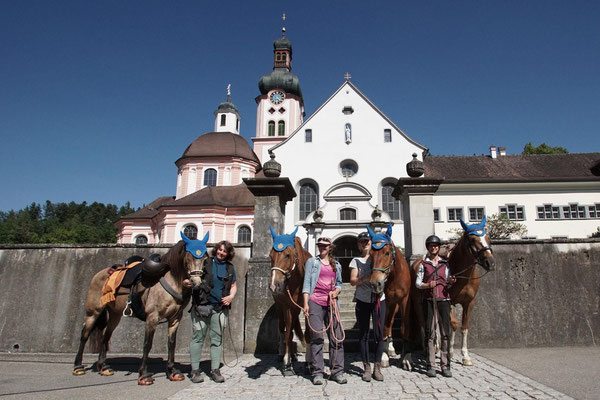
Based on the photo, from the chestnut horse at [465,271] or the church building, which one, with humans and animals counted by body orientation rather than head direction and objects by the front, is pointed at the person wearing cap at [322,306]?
the church building

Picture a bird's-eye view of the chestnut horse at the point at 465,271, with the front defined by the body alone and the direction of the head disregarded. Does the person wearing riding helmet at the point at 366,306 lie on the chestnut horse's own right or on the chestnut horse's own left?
on the chestnut horse's own right

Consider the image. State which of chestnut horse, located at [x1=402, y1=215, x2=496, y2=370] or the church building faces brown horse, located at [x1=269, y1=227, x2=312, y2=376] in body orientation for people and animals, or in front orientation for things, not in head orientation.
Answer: the church building

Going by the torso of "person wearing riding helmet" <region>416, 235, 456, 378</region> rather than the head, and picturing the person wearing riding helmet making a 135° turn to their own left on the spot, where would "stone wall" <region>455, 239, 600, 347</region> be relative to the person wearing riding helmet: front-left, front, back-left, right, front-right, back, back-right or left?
front

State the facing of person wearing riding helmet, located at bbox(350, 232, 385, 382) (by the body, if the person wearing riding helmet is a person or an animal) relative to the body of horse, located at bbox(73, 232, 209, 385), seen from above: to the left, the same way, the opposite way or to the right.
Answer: to the right

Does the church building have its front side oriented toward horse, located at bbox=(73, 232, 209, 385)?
yes

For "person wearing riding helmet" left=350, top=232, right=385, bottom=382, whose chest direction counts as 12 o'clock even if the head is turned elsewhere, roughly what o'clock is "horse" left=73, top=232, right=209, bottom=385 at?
The horse is roughly at 3 o'clock from the person wearing riding helmet.

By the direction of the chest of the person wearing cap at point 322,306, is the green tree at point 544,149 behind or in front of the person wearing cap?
behind

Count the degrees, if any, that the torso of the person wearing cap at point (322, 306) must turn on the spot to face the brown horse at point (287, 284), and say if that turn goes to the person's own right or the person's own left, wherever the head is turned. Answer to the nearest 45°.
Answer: approximately 135° to the person's own right

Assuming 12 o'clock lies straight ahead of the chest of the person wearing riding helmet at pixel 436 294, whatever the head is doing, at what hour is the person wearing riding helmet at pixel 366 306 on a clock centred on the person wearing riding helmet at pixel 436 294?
the person wearing riding helmet at pixel 366 306 is roughly at 2 o'clock from the person wearing riding helmet at pixel 436 294.

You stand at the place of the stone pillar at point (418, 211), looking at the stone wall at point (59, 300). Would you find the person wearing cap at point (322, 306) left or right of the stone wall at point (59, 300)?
left

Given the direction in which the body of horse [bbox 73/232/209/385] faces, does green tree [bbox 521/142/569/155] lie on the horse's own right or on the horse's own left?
on the horse's own left

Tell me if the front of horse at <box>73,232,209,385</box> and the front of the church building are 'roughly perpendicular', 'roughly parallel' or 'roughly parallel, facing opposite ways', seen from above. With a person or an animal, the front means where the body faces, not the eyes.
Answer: roughly perpendicular

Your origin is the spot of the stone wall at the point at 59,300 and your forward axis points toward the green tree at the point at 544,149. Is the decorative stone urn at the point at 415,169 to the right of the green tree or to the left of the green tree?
right
